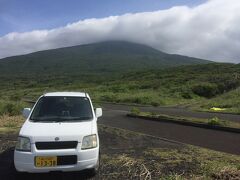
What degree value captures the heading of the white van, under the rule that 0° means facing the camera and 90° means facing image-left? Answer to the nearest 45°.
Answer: approximately 0°

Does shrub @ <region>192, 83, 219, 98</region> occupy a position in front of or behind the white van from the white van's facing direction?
behind
